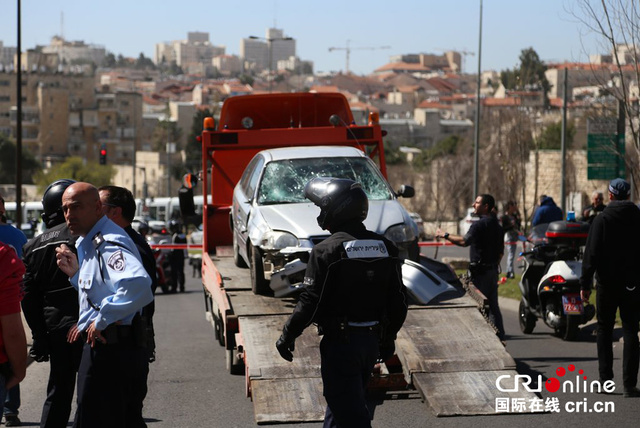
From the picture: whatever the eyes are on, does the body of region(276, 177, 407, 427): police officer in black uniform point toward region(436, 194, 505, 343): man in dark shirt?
no

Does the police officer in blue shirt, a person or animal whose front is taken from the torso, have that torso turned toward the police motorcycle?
no

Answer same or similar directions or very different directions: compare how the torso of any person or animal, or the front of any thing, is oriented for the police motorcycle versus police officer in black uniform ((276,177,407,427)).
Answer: same or similar directions

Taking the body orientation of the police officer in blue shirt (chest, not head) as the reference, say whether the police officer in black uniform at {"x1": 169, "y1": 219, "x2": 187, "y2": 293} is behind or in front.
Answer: behind

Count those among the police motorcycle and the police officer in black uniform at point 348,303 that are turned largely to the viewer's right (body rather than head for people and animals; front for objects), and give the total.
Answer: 0

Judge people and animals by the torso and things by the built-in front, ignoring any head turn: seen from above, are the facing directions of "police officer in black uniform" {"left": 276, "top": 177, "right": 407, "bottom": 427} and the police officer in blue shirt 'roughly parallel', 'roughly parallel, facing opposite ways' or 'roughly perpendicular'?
roughly perpendicular

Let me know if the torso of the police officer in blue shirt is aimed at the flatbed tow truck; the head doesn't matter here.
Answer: no

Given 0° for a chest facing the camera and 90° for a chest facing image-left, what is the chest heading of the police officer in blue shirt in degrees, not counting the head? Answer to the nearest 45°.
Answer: approximately 45°

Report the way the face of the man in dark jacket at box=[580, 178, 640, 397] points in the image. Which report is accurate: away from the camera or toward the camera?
away from the camera

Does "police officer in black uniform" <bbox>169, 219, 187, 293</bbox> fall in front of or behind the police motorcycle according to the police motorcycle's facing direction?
in front

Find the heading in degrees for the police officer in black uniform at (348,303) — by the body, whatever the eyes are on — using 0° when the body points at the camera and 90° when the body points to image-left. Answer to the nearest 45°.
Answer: approximately 135°
